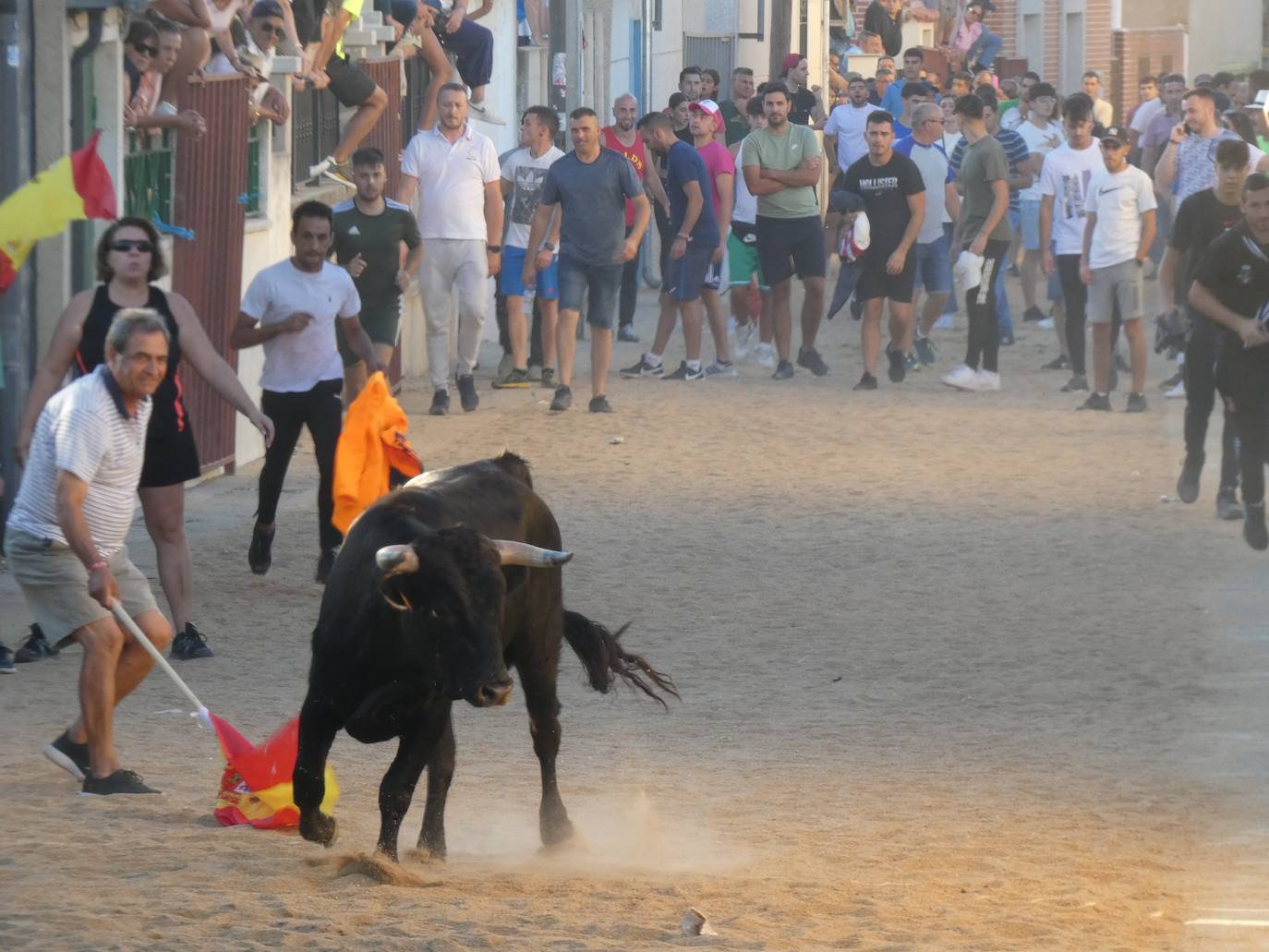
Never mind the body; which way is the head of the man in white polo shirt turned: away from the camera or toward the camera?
toward the camera

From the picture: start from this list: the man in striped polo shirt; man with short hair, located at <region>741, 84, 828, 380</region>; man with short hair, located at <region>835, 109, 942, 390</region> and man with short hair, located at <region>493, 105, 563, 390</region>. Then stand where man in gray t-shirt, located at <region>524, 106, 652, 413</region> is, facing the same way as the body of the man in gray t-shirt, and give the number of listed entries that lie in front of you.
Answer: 1

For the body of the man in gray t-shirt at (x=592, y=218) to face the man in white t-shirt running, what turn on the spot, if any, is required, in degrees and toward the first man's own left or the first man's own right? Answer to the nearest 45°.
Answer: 0° — they already face them

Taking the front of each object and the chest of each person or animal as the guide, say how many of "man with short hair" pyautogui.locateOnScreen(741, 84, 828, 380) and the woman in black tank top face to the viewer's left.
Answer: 0

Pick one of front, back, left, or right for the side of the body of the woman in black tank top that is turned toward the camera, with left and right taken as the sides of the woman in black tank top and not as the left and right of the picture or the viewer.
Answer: front

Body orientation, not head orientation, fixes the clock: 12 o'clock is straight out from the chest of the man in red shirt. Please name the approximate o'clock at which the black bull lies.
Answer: The black bull is roughly at 12 o'clock from the man in red shirt.

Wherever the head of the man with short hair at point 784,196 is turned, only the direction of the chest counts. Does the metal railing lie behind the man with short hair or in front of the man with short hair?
in front

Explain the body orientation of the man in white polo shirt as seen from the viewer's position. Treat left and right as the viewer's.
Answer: facing the viewer

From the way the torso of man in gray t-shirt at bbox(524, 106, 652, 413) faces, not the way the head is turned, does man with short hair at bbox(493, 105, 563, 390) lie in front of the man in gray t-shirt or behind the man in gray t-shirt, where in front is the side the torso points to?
behind

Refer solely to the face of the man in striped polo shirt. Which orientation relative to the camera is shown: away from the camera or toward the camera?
toward the camera
